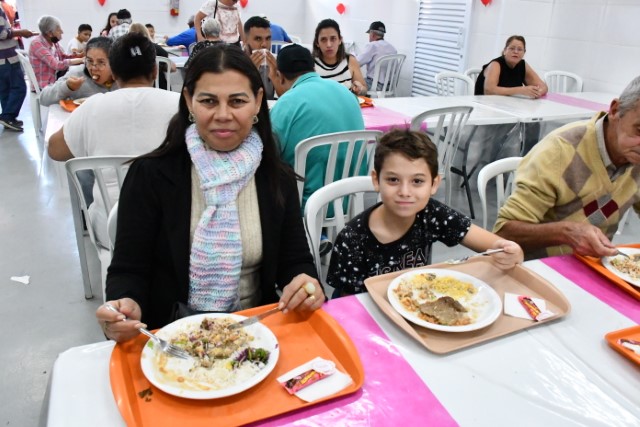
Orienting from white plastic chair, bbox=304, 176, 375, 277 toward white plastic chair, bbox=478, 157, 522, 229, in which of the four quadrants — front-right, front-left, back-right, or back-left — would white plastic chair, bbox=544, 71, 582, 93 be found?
front-left

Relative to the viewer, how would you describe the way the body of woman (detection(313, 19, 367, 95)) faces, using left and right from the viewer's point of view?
facing the viewer

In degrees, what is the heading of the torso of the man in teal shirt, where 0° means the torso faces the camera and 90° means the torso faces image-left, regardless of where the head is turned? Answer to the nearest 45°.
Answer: approximately 135°

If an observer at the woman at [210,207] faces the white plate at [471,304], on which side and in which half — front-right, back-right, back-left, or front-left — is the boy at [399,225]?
front-left

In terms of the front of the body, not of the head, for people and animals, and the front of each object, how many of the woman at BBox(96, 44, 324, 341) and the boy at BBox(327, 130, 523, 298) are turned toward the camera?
2

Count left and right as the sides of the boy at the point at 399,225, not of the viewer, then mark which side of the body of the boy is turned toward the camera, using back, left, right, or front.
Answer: front

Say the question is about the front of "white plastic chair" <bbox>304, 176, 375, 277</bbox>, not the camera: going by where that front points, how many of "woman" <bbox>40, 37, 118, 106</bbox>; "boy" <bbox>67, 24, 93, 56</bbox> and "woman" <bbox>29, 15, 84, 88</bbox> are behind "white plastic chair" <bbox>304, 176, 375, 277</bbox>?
3

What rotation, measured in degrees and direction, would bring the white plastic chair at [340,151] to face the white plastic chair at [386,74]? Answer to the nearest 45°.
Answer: approximately 45° to its right

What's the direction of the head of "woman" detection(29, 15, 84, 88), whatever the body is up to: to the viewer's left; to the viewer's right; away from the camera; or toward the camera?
to the viewer's right

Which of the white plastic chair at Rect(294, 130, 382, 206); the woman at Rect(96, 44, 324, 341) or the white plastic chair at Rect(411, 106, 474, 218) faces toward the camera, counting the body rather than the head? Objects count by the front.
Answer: the woman

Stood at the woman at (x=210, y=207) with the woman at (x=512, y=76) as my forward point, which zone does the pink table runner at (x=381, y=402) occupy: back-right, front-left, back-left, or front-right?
back-right

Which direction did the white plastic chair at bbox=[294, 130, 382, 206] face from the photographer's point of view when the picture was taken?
facing away from the viewer and to the left of the viewer
